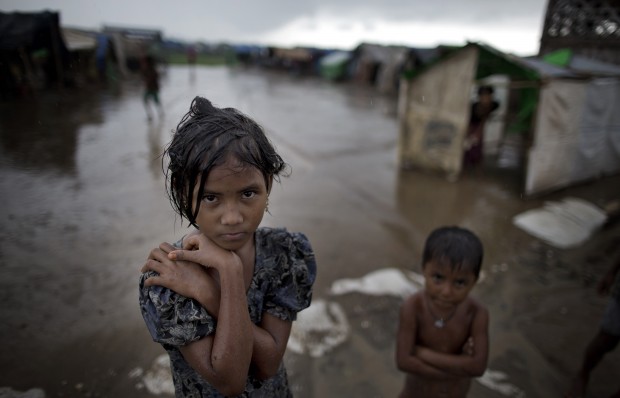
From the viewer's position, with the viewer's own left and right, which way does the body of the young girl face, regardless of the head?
facing the viewer

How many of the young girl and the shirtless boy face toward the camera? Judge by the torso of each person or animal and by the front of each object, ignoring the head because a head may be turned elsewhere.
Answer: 2

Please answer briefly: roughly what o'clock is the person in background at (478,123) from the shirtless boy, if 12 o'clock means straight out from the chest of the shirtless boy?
The person in background is roughly at 6 o'clock from the shirtless boy.

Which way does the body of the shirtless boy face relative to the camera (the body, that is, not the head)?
toward the camera

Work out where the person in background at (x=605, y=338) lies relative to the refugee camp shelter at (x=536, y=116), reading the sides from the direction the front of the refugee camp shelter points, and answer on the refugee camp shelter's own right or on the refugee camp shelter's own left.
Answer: on the refugee camp shelter's own left

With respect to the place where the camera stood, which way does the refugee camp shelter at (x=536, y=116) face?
facing the viewer and to the left of the viewer

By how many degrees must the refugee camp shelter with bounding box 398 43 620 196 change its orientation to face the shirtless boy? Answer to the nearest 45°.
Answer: approximately 45° to its left

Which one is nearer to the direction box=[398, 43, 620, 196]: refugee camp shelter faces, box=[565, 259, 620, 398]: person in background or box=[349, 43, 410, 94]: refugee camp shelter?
the person in background

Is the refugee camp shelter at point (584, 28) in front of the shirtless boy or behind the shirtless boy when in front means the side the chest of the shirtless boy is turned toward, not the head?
behind

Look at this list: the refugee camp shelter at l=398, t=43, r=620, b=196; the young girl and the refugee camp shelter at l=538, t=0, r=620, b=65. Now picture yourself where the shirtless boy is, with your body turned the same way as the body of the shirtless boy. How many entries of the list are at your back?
2

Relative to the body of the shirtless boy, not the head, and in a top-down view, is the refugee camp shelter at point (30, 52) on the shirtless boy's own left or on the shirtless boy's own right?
on the shirtless boy's own right

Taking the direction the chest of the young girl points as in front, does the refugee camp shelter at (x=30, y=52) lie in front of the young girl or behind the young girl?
behind
